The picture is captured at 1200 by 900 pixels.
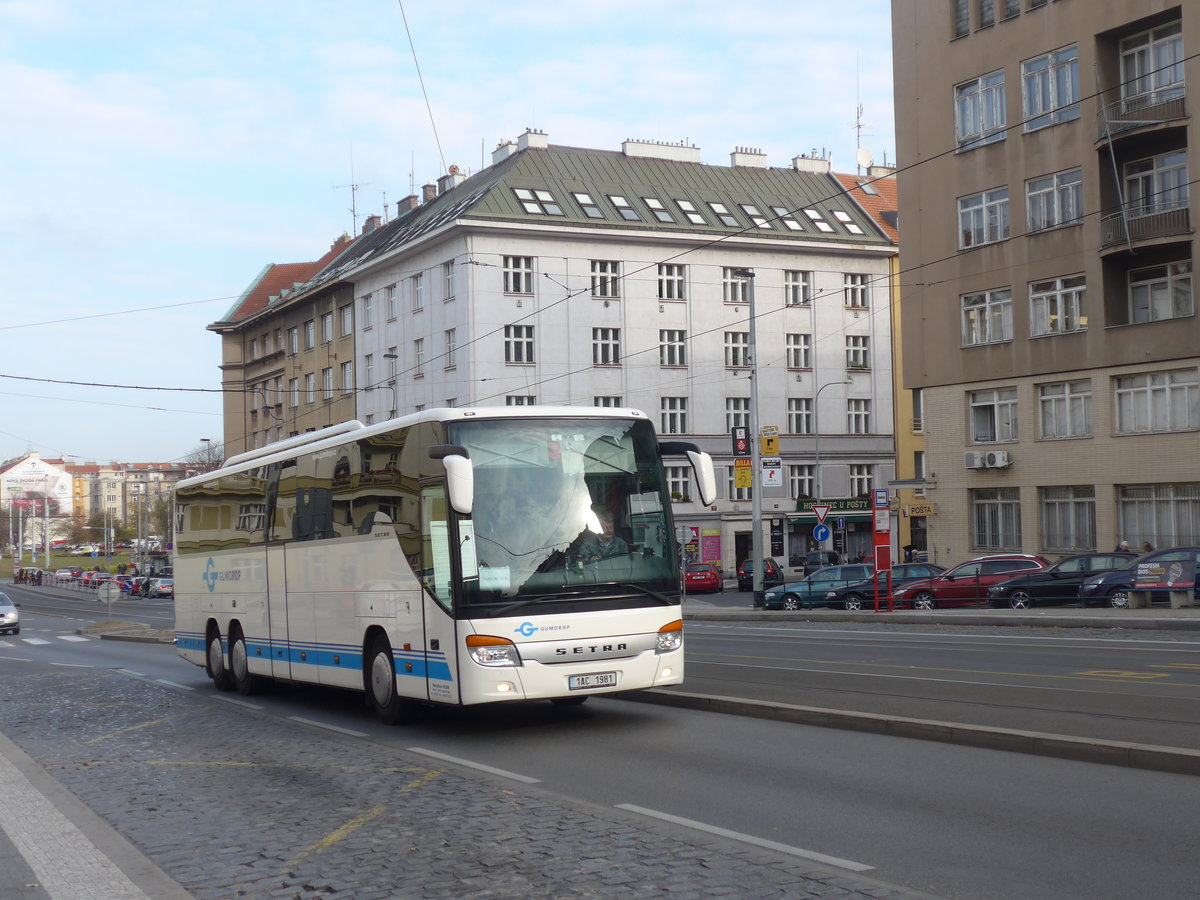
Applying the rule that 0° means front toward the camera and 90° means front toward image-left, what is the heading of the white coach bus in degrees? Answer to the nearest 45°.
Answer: approximately 315°

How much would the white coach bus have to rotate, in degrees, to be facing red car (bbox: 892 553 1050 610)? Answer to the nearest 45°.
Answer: approximately 90° to its left

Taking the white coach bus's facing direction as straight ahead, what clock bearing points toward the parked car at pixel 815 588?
The parked car is roughly at 8 o'clock from the white coach bus.

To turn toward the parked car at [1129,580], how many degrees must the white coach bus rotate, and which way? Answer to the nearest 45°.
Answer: approximately 90° to its left

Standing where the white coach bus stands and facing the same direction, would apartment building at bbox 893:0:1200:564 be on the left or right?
on its left

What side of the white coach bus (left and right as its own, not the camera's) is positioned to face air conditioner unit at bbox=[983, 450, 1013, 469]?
left
